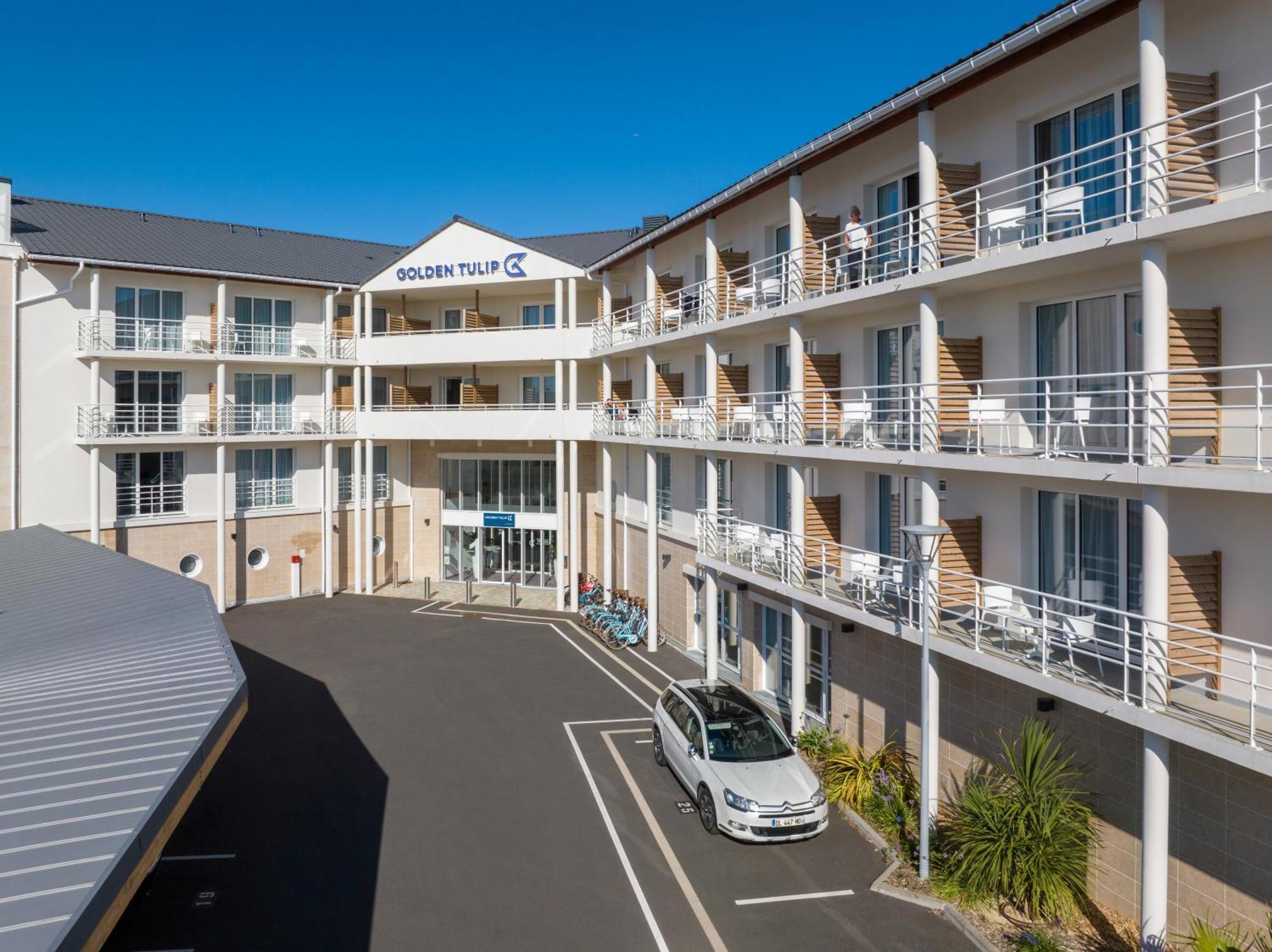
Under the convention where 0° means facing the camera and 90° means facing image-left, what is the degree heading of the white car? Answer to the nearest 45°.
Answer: approximately 315°
